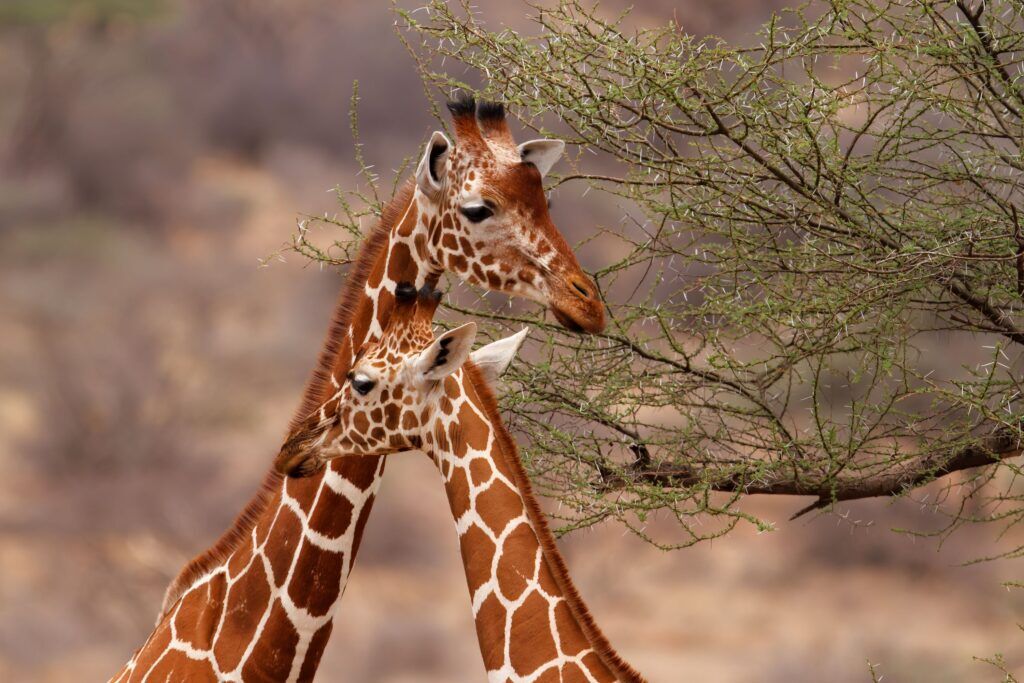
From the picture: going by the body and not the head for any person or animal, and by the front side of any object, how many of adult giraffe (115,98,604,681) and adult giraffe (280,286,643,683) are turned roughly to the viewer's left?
1

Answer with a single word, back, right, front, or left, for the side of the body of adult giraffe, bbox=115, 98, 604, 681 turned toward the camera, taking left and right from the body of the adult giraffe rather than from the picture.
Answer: right

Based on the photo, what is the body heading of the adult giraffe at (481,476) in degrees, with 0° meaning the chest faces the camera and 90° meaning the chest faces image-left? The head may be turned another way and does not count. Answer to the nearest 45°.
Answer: approximately 90°
